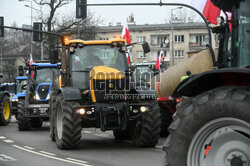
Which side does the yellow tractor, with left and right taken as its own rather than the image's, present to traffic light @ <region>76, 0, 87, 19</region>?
back

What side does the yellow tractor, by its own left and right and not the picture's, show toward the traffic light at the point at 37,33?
back

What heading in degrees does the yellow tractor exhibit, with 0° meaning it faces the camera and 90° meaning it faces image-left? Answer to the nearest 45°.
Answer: approximately 0°

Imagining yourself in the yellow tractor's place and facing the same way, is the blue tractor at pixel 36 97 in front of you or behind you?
behind
